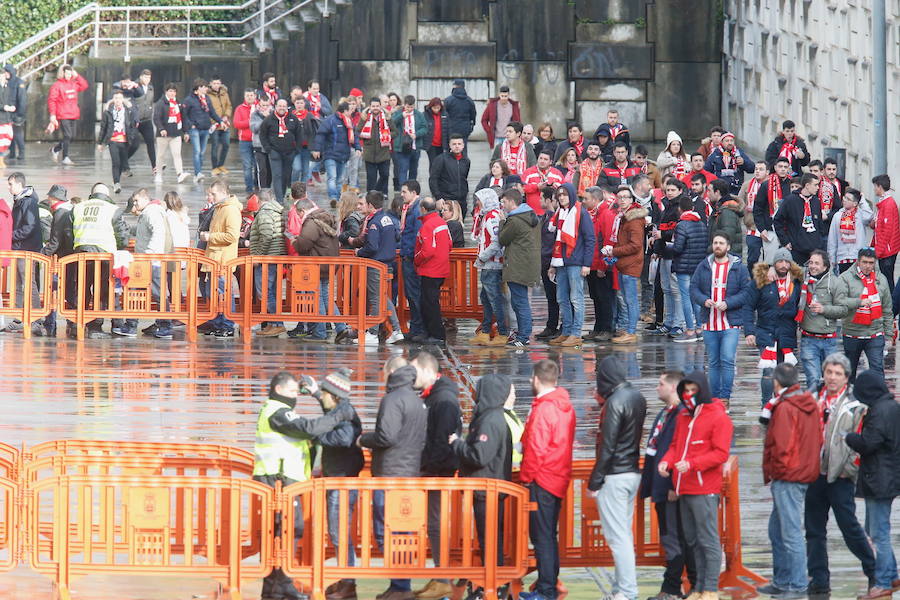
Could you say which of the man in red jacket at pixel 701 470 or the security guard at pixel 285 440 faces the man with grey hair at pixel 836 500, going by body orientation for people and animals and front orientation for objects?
the security guard

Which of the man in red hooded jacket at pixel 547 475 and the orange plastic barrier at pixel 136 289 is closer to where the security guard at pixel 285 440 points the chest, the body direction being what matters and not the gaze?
the man in red hooded jacket

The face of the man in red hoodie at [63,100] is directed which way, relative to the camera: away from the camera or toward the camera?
toward the camera

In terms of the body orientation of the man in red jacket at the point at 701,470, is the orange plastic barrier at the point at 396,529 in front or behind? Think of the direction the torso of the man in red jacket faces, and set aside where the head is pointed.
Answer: in front

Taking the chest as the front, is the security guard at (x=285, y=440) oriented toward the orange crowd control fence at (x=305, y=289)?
no

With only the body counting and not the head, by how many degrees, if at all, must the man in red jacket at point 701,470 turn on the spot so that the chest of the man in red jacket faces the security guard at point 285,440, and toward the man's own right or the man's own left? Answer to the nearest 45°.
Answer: approximately 45° to the man's own right

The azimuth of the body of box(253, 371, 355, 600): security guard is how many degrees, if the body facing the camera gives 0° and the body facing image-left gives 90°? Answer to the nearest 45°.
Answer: approximately 270°

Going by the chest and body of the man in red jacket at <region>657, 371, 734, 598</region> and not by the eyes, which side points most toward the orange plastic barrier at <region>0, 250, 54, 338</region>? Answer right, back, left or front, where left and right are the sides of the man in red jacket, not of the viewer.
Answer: right

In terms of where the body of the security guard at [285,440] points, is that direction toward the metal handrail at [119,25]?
no

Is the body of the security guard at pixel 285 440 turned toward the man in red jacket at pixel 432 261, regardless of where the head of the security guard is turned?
no

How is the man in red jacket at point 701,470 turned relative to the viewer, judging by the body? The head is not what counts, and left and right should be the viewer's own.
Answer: facing the viewer and to the left of the viewer

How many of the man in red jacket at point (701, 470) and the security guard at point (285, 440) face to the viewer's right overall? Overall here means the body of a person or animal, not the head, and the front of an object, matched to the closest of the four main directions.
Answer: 1

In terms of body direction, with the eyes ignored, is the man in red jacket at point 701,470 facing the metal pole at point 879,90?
no

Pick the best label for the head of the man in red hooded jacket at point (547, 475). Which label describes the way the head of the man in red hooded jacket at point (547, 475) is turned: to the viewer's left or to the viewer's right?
to the viewer's left

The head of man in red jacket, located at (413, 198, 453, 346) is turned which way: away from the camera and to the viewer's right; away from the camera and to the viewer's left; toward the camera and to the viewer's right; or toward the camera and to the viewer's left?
away from the camera and to the viewer's left

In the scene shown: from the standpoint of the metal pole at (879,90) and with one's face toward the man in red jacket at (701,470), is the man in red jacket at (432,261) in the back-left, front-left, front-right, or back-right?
front-right
